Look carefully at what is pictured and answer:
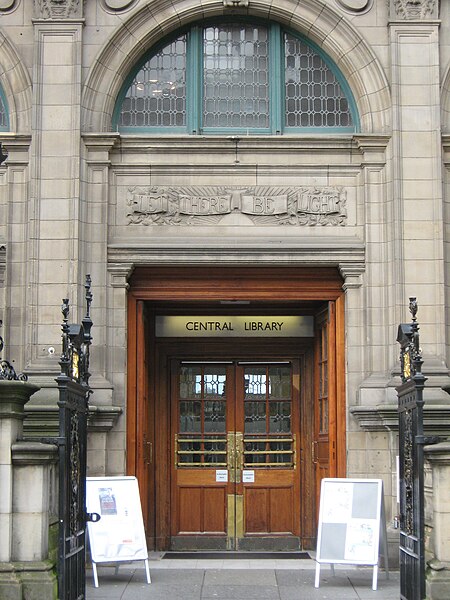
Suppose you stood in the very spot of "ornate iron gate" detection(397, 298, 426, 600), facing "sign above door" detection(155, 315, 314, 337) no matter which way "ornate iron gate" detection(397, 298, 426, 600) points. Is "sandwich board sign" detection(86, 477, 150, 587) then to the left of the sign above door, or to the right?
left

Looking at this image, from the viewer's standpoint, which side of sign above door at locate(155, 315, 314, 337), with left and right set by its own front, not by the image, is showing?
front

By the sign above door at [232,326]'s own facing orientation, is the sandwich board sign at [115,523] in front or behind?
in front

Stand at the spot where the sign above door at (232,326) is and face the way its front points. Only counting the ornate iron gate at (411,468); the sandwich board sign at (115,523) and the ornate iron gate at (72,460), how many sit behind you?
0

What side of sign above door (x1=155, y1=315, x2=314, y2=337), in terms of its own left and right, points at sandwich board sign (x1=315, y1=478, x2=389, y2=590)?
front

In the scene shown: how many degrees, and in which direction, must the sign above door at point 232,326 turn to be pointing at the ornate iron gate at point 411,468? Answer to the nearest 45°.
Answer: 0° — it already faces it

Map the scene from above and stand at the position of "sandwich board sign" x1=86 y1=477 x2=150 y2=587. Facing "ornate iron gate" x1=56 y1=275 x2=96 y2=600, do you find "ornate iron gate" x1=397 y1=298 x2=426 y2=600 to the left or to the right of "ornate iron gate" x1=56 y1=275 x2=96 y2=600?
left
